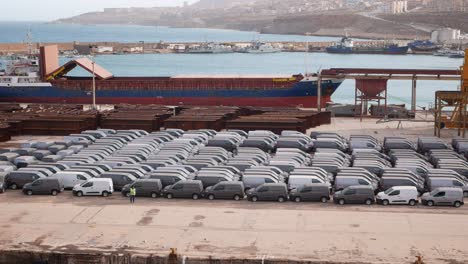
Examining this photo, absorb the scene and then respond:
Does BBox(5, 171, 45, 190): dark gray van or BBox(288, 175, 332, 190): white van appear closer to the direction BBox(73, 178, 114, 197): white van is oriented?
the dark gray van

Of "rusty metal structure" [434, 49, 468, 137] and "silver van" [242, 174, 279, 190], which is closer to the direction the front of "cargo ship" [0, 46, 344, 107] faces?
the rusty metal structure

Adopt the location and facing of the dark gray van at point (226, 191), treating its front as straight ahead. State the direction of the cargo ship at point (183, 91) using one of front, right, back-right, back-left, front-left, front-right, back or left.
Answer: right

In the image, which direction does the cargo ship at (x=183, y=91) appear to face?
to the viewer's right

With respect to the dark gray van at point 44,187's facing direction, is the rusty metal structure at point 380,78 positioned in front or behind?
behind

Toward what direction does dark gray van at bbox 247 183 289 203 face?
to the viewer's left

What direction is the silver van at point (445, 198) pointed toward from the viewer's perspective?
to the viewer's left
